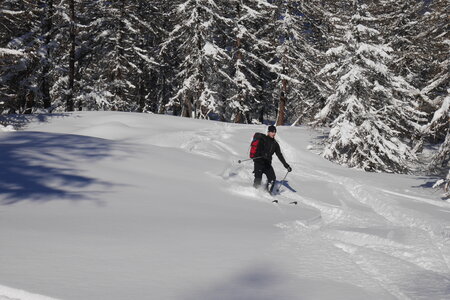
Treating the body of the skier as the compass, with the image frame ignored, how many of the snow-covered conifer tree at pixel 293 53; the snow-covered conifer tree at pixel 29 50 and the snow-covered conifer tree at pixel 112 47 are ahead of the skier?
0

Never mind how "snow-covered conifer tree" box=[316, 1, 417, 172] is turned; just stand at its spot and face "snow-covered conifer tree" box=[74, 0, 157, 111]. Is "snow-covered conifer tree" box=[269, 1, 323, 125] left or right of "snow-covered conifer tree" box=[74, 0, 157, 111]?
right

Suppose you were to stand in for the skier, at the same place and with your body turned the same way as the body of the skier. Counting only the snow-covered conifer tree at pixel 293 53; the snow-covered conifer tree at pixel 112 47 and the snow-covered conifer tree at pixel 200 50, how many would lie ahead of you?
0

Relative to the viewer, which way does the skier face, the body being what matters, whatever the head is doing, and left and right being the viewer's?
facing the viewer and to the right of the viewer

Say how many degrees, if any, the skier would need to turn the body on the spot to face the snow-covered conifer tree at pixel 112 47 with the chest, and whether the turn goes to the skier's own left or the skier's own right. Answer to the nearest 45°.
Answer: approximately 180°

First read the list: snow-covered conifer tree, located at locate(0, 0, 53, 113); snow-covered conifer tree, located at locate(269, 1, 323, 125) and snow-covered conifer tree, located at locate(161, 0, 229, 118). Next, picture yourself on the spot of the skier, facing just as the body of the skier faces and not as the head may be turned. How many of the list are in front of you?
0

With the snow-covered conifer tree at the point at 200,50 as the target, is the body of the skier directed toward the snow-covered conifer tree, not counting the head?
no

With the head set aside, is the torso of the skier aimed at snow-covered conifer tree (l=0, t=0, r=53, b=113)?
no

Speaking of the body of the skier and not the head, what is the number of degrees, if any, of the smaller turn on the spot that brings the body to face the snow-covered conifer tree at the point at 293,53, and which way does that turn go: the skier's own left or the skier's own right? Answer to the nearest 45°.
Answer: approximately 135° to the skier's own left

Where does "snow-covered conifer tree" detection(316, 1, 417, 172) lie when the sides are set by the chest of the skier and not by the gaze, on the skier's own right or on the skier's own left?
on the skier's own left
